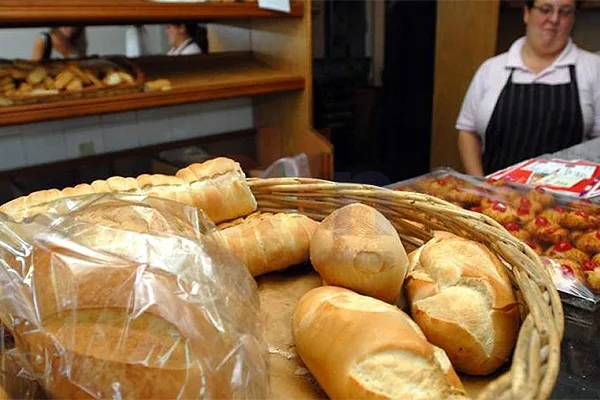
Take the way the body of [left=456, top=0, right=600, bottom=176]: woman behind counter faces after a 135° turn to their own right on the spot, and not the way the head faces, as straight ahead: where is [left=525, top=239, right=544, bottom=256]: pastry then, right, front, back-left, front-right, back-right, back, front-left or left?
back-left

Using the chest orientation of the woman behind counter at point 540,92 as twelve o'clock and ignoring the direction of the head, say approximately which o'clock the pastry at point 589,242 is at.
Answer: The pastry is roughly at 12 o'clock from the woman behind counter.

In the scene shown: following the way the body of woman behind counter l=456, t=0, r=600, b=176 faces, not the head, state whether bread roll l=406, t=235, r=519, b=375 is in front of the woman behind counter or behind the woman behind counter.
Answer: in front

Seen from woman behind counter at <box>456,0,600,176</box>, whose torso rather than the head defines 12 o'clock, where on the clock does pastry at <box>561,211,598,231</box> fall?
The pastry is roughly at 12 o'clock from the woman behind counter.

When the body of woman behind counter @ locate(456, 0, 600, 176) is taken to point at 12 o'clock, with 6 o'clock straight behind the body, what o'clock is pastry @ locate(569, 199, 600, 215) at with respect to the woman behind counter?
The pastry is roughly at 12 o'clock from the woman behind counter.

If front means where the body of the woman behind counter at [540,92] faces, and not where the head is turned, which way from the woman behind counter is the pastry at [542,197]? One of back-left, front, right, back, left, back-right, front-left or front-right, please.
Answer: front

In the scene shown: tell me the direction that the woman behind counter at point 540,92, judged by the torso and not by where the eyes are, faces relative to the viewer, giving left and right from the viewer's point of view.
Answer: facing the viewer

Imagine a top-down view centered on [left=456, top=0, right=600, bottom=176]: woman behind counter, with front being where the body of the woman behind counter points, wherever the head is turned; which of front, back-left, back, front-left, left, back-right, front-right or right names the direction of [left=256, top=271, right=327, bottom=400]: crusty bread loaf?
front

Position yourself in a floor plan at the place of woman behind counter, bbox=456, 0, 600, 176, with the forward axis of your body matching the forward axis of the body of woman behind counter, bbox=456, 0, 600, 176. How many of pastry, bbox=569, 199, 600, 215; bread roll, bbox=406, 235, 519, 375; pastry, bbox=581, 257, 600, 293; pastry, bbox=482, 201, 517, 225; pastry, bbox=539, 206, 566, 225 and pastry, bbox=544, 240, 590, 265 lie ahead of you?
6

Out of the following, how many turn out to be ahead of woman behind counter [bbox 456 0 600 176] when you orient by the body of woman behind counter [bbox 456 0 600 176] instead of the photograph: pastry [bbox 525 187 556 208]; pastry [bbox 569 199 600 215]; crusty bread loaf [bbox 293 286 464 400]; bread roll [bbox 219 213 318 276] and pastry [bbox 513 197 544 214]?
5

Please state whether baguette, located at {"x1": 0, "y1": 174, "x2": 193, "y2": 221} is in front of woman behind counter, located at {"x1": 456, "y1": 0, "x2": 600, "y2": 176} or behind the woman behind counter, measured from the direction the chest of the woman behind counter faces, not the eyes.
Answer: in front

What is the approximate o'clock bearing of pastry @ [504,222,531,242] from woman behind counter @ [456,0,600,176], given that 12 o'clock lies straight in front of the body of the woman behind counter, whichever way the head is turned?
The pastry is roughly at 12 o'clock from the woman behind counter.

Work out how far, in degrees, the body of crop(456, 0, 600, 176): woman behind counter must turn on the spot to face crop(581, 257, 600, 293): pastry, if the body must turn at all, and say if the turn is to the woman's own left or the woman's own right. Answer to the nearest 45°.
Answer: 0° — they already face it

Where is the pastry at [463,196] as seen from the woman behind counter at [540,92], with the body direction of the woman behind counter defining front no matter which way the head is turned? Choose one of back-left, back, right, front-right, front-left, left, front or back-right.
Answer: front

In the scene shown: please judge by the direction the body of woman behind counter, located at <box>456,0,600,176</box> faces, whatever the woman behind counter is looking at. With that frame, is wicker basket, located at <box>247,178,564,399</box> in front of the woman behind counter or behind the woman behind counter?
in front

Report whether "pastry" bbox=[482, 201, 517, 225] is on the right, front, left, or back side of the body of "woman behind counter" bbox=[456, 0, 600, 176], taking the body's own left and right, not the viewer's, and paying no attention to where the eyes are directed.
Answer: front

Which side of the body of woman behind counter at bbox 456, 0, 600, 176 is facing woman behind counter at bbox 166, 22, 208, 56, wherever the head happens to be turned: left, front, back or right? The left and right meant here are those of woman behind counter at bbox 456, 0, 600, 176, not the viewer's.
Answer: right

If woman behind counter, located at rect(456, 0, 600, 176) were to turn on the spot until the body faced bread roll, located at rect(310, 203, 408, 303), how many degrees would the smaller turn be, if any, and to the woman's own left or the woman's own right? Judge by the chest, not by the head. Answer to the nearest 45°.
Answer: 0° — they already face it
